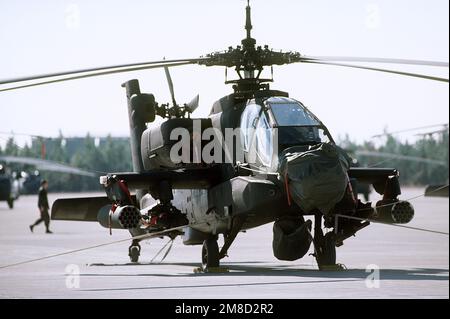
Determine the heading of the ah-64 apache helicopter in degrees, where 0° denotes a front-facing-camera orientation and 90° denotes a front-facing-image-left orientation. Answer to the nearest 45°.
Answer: approximately 315°
